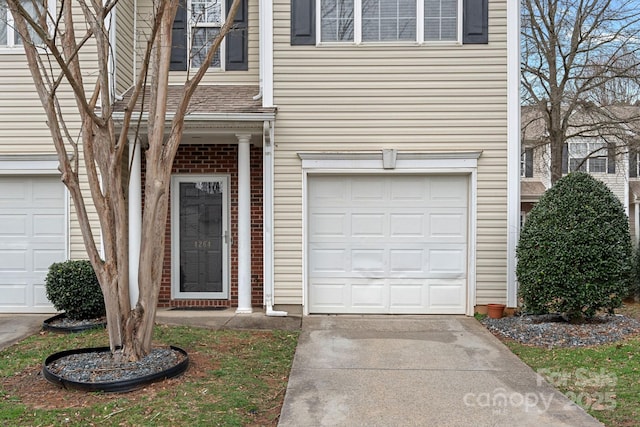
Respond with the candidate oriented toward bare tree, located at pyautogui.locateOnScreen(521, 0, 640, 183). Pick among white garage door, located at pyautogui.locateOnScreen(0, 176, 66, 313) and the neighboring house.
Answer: the neighboring house

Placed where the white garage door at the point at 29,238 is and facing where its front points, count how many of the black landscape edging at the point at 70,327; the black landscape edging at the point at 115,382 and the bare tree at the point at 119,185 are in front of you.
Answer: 3

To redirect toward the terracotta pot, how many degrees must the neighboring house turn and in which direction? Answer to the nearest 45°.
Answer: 0° — it already faces it

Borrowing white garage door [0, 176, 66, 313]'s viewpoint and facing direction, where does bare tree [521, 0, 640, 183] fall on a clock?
The bare tree is roughly at 9 o'clock from the white garage door.

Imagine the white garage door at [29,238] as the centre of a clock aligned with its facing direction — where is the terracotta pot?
The terracotta pot is roughly at 10 o'clock from the white garage door.

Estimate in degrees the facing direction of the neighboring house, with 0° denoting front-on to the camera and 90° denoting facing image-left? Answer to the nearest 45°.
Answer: approximately 0°

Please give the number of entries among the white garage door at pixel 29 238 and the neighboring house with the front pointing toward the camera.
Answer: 2

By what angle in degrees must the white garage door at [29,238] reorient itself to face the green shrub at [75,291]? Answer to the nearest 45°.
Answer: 0° — it already faces it

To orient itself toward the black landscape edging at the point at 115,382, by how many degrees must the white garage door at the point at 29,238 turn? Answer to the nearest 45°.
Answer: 0° — it already faces it

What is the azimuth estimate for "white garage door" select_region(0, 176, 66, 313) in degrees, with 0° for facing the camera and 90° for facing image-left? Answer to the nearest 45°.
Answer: approximately 0°

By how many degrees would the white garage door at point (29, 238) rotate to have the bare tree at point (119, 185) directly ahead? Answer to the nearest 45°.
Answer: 0° — it already faces it

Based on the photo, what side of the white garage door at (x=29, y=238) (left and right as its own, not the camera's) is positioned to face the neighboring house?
left
